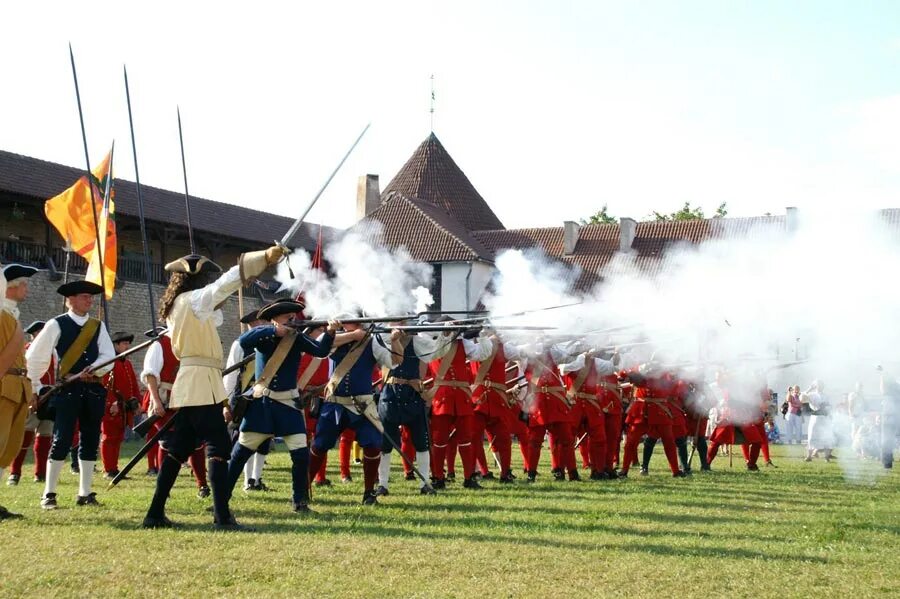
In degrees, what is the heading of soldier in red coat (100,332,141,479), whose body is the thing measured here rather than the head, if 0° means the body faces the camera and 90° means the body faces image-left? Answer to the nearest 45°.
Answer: approximately 315°

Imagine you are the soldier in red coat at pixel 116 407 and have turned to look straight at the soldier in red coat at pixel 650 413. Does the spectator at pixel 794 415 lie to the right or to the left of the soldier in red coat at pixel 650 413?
left
